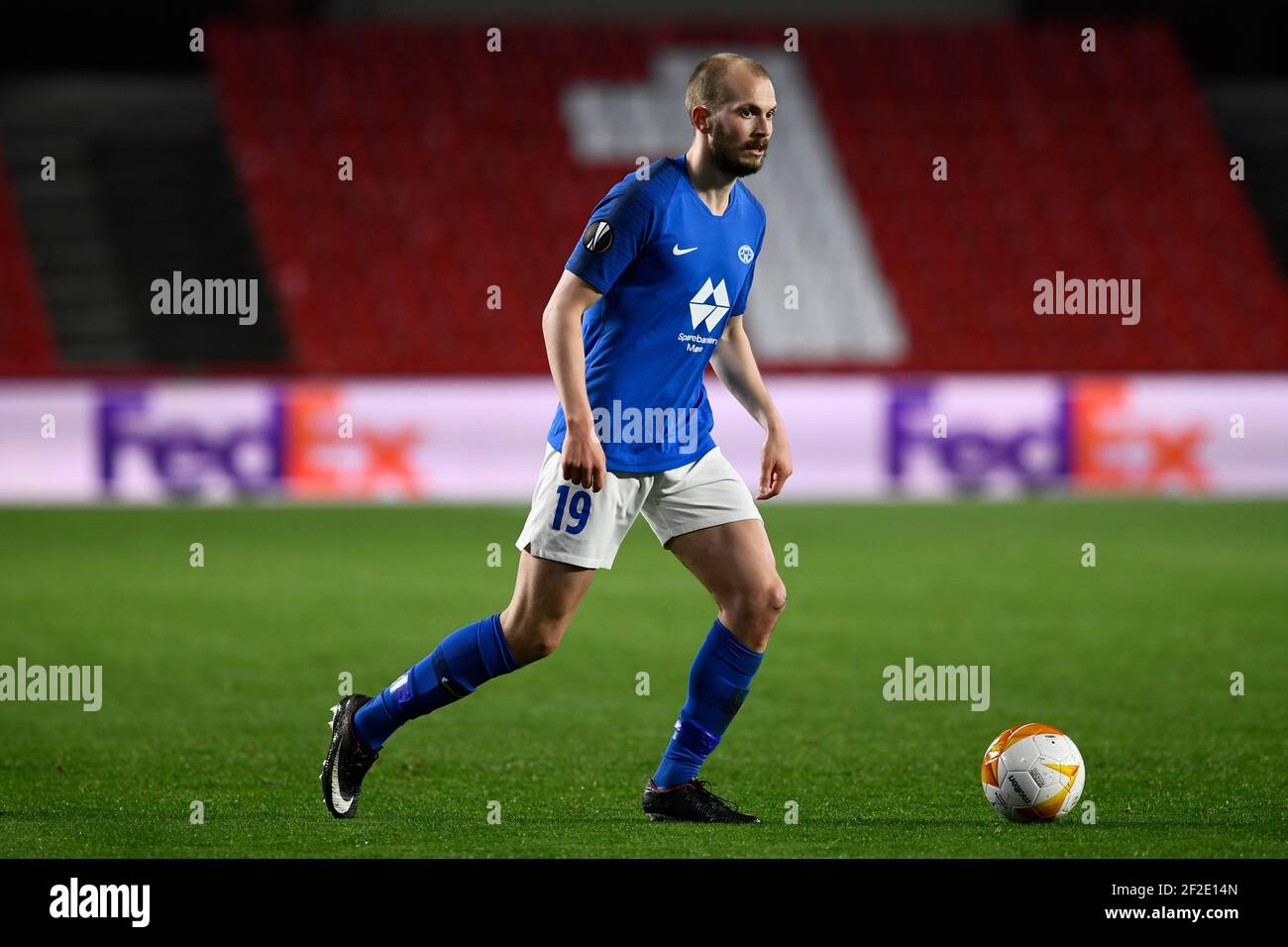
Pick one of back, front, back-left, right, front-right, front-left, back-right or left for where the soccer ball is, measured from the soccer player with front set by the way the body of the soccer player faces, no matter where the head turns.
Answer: front-left

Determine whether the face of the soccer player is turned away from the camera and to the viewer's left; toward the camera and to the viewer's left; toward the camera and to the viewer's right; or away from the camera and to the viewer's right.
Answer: toward the camera and to the viewer's right

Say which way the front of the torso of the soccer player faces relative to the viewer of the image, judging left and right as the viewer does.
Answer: facing the viewer and to the right of the viewer
